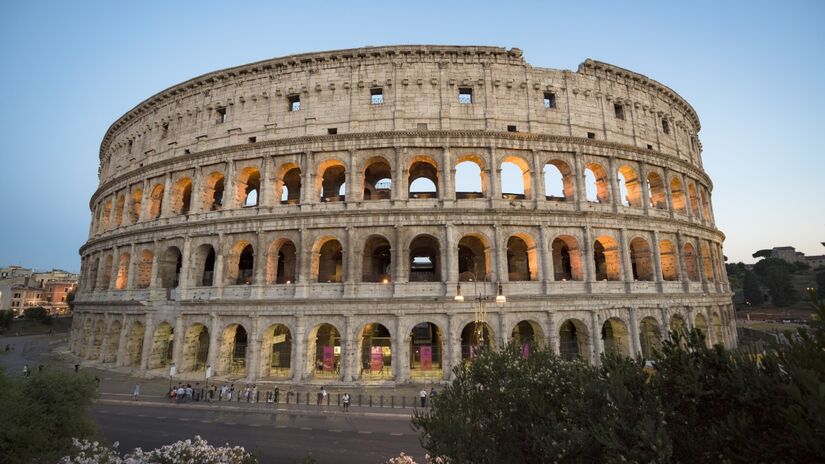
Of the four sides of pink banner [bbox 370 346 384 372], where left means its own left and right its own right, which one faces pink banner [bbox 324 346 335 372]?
right

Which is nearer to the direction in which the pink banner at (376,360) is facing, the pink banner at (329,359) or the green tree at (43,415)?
the green tree

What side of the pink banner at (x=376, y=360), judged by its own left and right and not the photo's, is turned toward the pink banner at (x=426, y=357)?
left

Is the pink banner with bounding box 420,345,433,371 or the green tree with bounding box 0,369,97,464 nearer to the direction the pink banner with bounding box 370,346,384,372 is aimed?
the green tree

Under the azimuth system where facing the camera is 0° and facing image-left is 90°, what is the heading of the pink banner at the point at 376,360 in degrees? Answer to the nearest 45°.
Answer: approximately 0°

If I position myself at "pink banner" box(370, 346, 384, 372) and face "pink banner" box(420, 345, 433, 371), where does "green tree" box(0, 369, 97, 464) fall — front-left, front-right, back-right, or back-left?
back-right

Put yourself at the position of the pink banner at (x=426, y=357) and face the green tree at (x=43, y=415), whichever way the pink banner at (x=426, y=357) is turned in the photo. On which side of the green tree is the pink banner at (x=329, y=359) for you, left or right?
right
